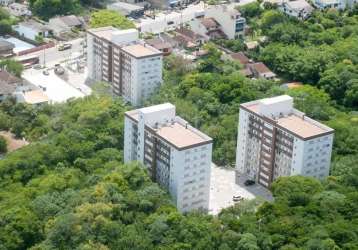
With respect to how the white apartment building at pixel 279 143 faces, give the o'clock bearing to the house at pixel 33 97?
The house is roughly at 2 o'clock from the white apartment building.

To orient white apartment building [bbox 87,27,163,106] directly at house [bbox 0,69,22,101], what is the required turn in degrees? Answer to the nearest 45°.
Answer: approximately 45° to its right

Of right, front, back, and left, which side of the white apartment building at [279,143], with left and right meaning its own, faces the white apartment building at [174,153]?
front

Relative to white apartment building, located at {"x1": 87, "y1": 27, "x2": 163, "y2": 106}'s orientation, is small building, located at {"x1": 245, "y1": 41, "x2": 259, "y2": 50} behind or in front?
behind

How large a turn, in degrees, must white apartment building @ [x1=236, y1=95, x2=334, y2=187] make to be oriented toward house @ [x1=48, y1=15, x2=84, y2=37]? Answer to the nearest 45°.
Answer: approximately 90° to its right

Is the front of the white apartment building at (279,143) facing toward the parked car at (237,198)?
yes

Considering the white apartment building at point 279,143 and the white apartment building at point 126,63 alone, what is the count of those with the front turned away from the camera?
0

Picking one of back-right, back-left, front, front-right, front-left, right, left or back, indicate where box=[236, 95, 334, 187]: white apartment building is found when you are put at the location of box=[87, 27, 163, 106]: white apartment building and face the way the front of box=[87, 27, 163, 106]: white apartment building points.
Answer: left

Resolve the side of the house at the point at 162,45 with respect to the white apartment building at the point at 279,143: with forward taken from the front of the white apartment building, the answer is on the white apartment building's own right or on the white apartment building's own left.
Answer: on the white apartment building's own right

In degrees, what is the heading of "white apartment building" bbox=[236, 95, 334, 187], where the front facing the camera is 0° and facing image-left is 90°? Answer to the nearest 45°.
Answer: approximately 45°

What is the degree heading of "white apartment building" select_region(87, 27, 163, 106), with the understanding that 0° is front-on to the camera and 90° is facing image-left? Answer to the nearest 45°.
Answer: approximately 45°

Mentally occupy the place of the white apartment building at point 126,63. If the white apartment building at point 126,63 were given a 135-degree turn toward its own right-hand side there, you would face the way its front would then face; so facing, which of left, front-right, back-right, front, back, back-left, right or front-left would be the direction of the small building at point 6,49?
front-left

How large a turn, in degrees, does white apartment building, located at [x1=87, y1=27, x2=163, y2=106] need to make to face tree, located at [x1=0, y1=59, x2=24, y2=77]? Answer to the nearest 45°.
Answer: approximately 45° to its right

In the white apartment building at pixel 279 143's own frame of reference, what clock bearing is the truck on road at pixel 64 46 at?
The truck on road is roughly at 3 o'clock from the white apartment building.

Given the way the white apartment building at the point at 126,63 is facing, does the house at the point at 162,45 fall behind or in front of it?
behind

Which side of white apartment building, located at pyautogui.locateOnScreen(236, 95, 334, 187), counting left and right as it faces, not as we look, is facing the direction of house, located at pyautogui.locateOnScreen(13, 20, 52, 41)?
right
